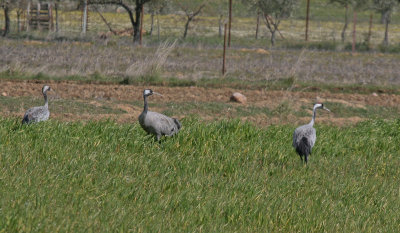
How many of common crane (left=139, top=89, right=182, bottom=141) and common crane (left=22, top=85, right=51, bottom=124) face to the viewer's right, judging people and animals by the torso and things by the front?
1

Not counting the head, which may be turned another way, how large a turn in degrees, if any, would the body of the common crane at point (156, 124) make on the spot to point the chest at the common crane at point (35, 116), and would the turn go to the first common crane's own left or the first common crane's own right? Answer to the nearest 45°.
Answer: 0° — it already faces it

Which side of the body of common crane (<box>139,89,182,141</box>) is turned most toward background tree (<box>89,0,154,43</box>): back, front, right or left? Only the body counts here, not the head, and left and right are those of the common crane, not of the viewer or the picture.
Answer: right

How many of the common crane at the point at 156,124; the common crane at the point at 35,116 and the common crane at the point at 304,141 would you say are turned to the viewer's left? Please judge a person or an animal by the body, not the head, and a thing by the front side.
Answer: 1

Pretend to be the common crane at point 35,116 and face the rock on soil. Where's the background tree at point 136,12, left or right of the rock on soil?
left

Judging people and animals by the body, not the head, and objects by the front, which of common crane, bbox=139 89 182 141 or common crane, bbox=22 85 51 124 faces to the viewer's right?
common crane, bbox=22 85 51 124

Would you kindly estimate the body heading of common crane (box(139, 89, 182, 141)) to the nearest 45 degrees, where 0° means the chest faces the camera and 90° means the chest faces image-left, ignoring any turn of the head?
approximately 90°

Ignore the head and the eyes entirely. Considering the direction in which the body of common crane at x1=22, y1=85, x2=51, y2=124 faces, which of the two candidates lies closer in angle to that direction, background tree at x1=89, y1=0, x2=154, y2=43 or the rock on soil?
the rock on soil

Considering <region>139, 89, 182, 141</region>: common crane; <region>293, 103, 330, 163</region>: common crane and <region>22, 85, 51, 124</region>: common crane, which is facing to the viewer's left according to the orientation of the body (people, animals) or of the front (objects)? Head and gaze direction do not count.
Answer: <region>139, 89, 182, 141</region>: common crane

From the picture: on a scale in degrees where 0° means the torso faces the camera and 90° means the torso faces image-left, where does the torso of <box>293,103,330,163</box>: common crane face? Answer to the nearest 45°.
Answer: approximately 225°

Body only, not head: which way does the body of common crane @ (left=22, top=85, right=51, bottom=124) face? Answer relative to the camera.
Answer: to the viewer's right
